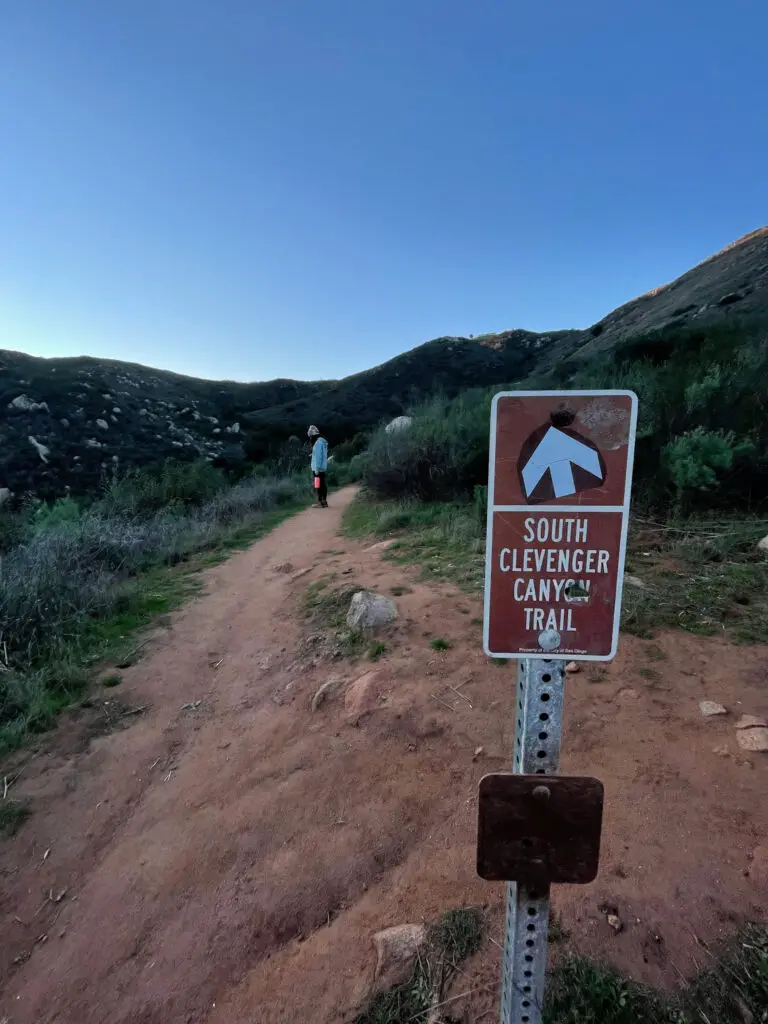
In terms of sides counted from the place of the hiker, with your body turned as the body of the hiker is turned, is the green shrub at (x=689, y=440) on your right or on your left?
on your left

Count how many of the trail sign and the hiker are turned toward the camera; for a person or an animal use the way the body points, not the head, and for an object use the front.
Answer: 1

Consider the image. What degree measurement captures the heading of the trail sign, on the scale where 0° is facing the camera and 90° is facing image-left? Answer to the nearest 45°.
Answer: approximately 0°

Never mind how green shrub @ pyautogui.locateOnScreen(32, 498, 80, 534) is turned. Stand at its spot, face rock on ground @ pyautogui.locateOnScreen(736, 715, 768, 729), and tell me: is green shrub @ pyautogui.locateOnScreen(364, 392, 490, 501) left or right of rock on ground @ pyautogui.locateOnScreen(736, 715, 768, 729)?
left

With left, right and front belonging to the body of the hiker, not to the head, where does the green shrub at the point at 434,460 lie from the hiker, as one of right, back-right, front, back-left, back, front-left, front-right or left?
back-left

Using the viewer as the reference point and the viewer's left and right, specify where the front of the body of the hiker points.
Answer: facing to the left of the viewer

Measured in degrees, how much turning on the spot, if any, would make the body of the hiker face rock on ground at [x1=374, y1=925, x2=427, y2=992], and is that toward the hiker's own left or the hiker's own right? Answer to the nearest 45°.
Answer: approximately 90° to the hiker's own left

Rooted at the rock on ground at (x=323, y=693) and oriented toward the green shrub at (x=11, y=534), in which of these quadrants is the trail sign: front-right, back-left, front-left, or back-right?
back-left
